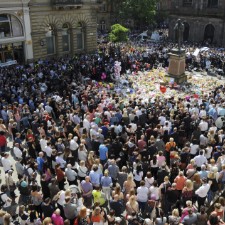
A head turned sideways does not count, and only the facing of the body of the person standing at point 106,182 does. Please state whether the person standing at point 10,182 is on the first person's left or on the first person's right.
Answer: on the first person's left

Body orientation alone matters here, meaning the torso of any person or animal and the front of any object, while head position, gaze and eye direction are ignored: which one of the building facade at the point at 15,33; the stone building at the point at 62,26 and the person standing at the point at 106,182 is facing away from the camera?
the person standing

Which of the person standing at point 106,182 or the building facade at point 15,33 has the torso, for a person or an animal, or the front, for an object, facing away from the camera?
the person standing

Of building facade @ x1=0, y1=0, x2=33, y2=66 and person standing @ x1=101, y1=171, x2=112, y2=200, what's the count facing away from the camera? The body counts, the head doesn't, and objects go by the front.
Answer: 1

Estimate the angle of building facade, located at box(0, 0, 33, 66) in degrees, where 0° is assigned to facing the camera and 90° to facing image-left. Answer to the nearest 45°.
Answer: approximately 315°

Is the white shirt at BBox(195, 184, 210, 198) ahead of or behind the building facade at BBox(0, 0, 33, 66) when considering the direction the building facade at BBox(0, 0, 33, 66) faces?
ahead

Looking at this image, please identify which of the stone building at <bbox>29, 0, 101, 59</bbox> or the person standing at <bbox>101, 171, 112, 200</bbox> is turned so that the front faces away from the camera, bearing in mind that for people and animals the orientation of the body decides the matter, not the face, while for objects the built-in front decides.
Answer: the person standing

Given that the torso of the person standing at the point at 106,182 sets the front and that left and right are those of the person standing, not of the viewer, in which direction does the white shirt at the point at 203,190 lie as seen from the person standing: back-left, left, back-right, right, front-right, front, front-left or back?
right

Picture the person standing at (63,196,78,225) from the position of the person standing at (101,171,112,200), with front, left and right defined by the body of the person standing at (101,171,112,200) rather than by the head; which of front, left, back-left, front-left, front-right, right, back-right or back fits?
back-left

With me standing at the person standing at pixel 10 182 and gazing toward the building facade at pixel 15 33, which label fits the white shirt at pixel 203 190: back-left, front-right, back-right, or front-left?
back-right

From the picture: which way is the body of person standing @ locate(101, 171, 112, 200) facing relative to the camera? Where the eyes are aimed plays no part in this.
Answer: away from the camera

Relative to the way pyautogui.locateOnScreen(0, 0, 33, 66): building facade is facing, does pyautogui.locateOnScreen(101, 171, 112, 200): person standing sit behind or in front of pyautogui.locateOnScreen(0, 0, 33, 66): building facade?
in front

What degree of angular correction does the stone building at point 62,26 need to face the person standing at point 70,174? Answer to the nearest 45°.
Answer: approximately 45° to its right

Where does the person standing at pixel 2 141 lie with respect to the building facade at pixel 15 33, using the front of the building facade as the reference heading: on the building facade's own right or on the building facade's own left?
on the building facade's own right

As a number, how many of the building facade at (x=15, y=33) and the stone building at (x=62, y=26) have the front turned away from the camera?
0

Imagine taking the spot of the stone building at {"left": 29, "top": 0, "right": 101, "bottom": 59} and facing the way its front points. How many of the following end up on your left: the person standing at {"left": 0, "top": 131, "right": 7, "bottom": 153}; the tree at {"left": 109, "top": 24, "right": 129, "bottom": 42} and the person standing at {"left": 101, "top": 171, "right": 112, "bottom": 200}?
1

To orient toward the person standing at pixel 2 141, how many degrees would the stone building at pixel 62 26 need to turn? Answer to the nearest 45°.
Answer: approximately 45° to its right
